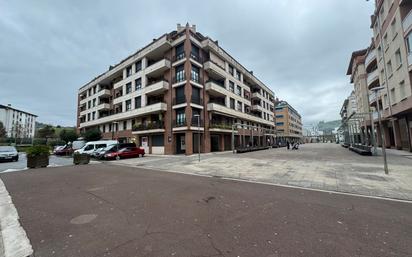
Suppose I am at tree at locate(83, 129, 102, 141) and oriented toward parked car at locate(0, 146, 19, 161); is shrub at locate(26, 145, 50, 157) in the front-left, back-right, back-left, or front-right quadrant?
front-left

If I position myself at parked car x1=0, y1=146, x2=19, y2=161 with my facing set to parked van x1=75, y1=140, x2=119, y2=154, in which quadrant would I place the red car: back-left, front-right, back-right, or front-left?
front-right

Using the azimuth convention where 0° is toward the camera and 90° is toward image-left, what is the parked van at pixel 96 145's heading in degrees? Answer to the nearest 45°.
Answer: approximately 45°

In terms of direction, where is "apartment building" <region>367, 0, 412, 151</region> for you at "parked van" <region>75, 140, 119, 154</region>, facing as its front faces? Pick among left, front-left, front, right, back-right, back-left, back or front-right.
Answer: left

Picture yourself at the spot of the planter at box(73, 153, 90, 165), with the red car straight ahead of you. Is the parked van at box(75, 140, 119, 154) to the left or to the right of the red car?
left

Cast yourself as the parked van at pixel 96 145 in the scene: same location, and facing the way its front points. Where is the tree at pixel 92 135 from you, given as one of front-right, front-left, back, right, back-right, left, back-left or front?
back-right

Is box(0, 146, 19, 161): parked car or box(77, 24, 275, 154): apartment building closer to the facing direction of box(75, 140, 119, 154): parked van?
the parked car

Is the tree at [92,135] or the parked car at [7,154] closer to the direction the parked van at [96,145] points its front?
the parked car

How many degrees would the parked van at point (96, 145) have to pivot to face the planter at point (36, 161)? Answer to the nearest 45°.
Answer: approximately 45° to its left

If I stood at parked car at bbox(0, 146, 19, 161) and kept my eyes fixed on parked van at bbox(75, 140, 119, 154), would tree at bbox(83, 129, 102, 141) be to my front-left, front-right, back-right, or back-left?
front-left

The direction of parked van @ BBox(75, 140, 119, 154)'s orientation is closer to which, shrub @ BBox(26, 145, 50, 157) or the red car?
the shrub

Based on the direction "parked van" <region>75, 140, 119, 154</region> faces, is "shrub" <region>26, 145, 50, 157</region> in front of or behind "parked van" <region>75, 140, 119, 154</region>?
in front

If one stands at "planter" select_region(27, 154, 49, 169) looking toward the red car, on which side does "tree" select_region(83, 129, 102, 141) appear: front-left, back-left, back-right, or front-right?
front-left
